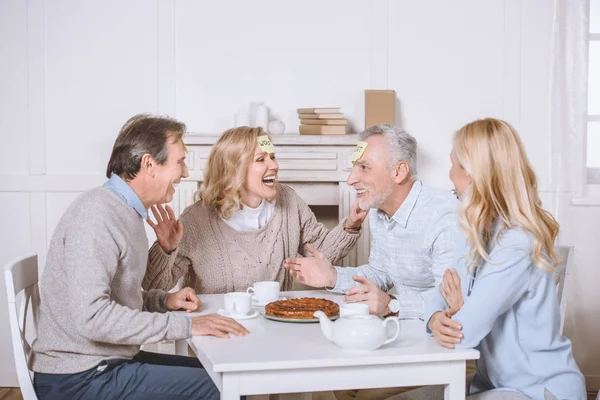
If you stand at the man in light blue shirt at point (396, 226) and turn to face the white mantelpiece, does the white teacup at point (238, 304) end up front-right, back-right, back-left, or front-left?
back-left

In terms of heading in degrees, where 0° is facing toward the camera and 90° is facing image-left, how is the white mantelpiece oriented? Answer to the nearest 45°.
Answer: approximately 0°

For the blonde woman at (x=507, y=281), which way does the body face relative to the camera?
to the viewer's left

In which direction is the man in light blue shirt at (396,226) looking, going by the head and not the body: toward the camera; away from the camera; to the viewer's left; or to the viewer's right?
to the viewer's left

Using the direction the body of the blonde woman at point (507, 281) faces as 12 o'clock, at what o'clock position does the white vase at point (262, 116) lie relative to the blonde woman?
The white vase is roughly at 2 o'clock from the blonde woman.

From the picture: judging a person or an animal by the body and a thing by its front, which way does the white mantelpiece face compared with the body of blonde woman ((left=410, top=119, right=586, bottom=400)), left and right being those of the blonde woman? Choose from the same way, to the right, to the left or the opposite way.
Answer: to the left

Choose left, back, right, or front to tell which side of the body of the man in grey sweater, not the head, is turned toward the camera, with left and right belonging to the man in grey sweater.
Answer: right

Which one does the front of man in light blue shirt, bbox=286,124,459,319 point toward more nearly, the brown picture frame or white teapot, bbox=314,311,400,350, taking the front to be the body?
the white teapot

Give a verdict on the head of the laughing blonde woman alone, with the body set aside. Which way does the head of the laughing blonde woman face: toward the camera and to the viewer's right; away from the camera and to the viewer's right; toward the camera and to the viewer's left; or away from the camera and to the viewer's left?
toward the camera and to the viewer's right
